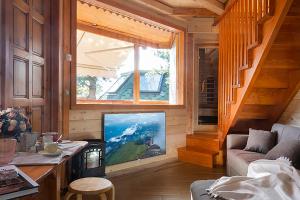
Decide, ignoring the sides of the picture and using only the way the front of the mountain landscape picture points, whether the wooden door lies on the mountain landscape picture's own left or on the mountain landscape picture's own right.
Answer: on the mountain landscape picture's own right

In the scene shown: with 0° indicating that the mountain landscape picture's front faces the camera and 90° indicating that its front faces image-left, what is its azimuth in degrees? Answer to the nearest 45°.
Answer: approximately 315°

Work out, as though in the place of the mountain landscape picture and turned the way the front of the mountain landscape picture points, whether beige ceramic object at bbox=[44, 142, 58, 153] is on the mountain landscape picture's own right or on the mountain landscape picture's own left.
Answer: on the mountain landscape picture's own right

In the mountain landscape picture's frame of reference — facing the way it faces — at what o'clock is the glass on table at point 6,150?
The glass on table is roughly at 2 o'clock from the mountain landscape picture.

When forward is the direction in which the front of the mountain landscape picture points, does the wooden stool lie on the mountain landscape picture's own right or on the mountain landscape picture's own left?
on the mountain landscape picture's own right

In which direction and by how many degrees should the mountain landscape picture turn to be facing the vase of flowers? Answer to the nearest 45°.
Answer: approximately 45° to its right

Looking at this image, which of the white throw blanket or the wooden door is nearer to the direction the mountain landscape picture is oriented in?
the white throw blanket

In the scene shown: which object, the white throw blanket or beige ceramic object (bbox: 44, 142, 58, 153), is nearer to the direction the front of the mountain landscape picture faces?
the white throw blanket
